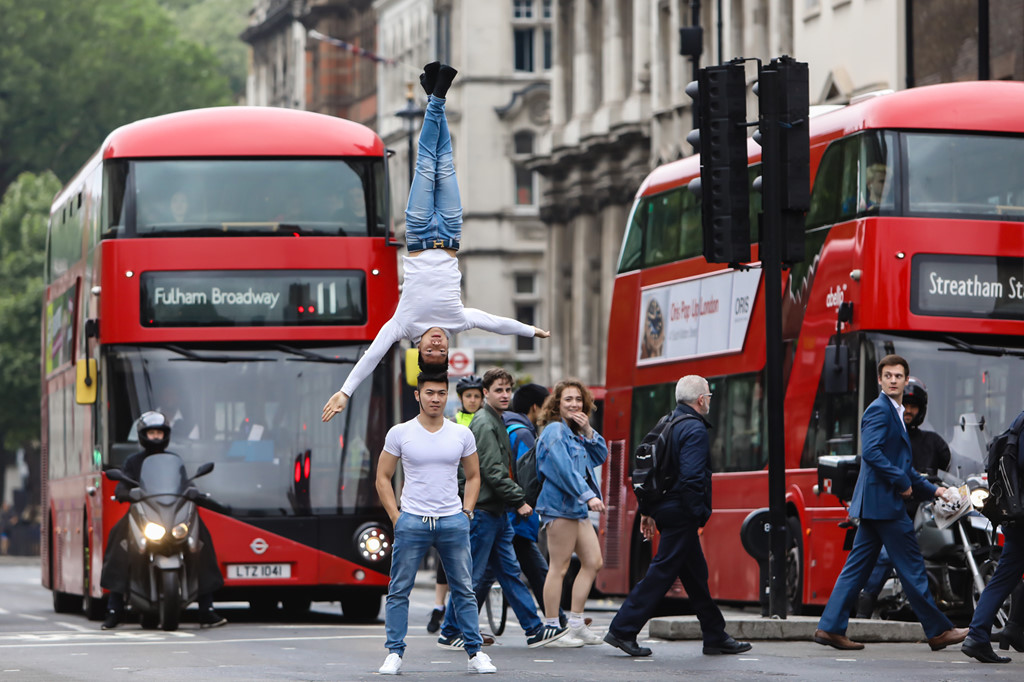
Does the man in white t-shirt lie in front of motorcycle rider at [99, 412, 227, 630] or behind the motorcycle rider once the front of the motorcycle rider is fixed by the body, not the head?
in front

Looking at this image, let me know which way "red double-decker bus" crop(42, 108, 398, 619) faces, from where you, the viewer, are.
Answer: facing the viewer

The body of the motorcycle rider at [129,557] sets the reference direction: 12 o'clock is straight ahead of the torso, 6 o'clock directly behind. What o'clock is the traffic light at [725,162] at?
The traffic light is roughly at 10 o'clock from the motorcycle rider.

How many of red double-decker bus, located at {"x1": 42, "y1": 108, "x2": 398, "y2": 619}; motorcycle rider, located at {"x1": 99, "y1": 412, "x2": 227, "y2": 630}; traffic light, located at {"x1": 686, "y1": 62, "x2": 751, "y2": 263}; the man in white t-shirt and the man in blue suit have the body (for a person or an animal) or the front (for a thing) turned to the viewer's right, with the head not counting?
1

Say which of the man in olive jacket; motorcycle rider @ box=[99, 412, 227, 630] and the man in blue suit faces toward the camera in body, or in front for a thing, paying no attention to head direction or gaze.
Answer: the motorcycle rider

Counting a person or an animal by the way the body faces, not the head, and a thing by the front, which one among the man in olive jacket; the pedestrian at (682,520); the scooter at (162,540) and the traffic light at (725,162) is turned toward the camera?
the scooter

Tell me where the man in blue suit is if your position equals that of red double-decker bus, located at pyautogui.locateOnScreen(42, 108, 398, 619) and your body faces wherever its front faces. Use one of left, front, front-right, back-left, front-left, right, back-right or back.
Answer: front-left

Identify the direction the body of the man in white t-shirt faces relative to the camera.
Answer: toward the camera

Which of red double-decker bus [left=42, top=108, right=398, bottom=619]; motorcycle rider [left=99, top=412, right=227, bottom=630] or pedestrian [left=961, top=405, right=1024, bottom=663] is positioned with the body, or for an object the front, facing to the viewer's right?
the pedestrian

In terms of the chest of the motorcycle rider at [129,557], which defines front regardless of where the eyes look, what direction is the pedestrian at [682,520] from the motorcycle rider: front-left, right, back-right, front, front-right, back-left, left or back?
front-left

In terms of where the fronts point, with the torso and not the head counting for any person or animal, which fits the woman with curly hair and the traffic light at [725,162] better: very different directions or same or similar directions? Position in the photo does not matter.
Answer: very different directions

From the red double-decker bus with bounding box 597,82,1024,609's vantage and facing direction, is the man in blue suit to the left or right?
on its right

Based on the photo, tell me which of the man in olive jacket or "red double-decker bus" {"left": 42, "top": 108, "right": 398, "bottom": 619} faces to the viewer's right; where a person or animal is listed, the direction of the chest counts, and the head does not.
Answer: the man in olive jacket

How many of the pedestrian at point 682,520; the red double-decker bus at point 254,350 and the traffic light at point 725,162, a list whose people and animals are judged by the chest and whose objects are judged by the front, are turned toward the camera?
1
